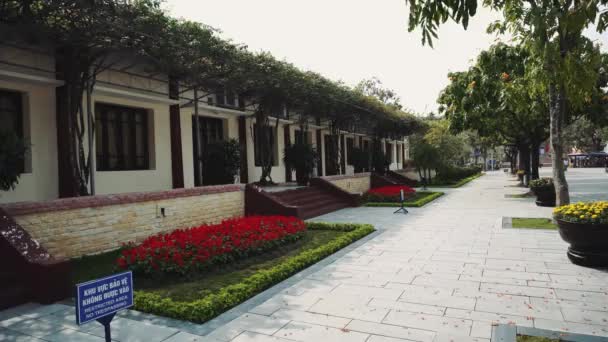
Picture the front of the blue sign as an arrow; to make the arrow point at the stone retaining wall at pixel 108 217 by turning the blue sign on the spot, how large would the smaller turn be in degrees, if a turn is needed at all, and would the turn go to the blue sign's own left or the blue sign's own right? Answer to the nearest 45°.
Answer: approximately 135° to the blue sign's own left

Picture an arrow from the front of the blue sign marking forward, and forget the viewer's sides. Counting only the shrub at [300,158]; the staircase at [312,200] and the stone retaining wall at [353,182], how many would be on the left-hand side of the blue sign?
3

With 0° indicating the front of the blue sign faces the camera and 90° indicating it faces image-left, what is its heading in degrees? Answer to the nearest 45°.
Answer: approximately 315°

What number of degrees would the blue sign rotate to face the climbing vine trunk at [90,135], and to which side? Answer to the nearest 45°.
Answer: approximately 135° to its left

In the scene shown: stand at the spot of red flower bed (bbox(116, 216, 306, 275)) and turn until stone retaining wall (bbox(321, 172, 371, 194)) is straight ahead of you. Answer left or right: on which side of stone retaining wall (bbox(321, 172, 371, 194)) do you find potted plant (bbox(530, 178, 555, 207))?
right

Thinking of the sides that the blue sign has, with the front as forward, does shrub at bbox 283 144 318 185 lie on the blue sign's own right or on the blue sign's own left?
on the blue sign's own left
